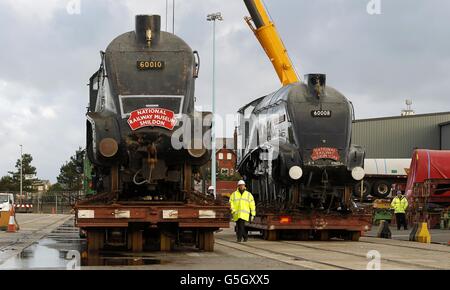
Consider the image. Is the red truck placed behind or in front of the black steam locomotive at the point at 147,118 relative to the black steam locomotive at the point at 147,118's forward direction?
behind

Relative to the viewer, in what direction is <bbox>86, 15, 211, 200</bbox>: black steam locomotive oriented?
toward the camera

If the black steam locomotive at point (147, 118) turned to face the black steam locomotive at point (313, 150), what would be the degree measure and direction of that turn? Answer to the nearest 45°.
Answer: approximately 135° to its left
